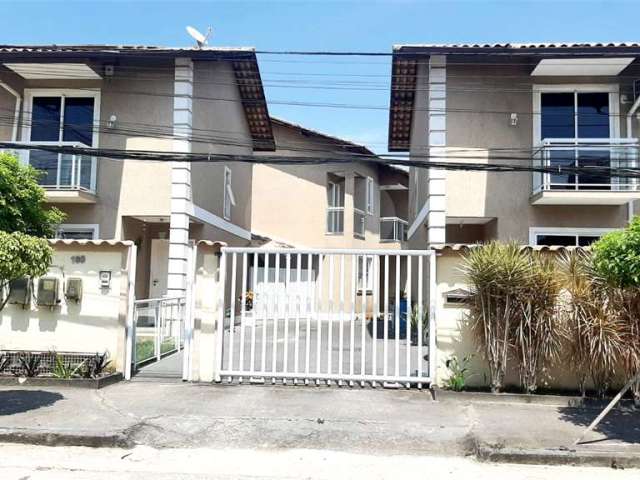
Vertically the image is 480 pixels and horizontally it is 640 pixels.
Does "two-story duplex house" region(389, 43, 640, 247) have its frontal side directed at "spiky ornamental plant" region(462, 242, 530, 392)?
yes

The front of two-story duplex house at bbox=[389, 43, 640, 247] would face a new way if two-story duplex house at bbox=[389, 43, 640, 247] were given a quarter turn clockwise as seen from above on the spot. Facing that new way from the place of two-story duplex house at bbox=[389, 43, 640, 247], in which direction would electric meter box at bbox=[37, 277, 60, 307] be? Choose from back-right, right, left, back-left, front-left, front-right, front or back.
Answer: front-left

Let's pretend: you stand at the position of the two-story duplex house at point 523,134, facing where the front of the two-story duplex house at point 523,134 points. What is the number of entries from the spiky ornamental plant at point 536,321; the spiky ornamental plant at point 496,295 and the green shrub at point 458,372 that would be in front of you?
3

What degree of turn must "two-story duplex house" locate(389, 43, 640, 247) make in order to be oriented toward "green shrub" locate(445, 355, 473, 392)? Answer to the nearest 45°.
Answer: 0° — it already faces it

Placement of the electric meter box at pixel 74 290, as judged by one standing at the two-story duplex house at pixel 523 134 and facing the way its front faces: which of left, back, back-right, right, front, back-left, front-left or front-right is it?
front-right

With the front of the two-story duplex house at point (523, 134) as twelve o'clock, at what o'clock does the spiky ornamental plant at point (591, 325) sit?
The spiky ornamental plant is roughly at 12 o'clock from the two-story duplex house.

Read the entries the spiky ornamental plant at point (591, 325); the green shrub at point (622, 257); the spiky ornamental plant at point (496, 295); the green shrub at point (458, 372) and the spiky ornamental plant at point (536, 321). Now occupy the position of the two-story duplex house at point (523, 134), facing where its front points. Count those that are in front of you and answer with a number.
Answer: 5

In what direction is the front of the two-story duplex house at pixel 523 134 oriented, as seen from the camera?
facing the viewer

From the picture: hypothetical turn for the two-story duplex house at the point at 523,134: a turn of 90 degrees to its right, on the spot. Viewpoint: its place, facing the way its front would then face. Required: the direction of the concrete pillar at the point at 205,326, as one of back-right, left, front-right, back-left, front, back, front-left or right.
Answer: front-left

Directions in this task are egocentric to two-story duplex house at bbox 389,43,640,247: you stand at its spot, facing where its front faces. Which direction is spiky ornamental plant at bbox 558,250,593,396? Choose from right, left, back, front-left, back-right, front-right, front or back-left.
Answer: front

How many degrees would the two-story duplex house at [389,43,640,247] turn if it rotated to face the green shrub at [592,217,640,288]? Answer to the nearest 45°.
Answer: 0° — it already faces it

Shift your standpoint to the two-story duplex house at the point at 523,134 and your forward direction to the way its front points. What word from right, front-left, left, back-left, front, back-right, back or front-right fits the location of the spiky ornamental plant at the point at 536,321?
front

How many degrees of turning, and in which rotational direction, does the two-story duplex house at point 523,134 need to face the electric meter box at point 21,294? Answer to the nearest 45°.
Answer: approximately 45° to its right
